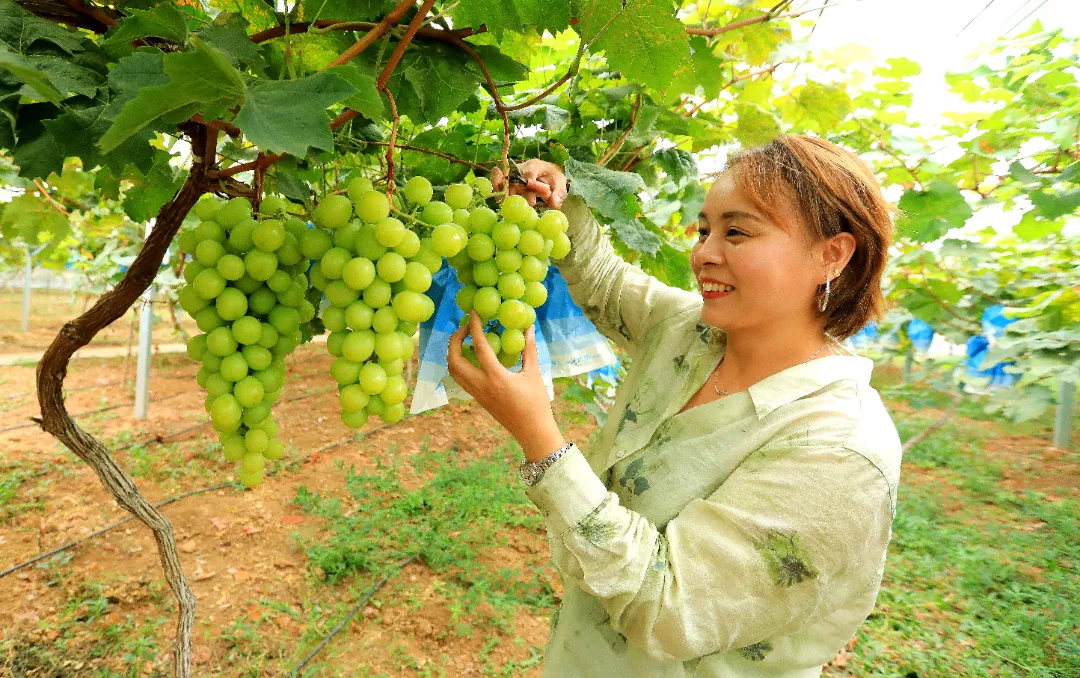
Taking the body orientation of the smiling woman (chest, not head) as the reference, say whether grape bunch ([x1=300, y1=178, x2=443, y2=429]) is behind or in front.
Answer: in front

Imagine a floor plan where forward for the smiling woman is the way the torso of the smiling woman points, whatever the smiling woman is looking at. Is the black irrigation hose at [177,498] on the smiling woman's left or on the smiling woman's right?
on the smiling woman's right

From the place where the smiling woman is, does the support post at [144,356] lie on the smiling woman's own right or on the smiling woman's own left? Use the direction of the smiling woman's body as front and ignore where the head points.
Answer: on the smiling woman's own right

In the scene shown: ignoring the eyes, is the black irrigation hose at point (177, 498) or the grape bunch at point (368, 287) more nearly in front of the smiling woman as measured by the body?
the grape bunch

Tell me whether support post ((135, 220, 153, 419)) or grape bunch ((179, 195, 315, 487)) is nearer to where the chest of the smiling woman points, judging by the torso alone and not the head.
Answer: the grape bunch

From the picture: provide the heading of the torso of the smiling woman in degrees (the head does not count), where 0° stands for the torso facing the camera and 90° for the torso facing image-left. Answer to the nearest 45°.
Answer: approximately 45°

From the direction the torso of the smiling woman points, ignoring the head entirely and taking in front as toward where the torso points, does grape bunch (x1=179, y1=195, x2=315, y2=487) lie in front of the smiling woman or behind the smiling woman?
in front

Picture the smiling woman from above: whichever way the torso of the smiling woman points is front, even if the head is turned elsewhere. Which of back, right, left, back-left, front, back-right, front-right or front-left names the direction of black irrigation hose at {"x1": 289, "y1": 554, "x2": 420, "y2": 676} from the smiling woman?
right
